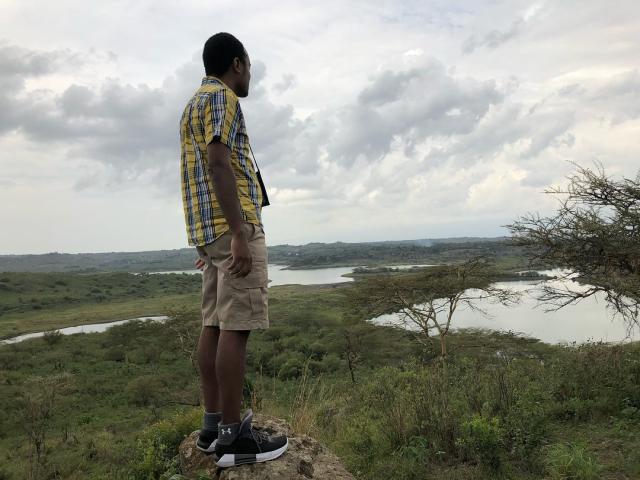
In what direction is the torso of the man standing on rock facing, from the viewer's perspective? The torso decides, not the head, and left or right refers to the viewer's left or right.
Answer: facing away from the viewer and to the right of the viewer

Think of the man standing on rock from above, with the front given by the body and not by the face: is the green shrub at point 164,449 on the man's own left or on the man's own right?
on the man's own left

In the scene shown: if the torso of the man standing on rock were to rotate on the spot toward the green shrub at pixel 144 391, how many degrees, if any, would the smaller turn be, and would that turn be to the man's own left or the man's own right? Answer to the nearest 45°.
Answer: approximately 45° to the man's own left

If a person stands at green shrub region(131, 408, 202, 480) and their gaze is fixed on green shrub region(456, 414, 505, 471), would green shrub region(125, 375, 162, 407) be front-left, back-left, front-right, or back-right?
back-left

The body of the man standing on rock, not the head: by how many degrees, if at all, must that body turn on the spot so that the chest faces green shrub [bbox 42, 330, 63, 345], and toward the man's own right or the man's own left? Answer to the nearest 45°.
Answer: approximately 45° to the man's own left

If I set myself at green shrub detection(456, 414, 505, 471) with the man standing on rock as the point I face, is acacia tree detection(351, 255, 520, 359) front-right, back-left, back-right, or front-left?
back-right

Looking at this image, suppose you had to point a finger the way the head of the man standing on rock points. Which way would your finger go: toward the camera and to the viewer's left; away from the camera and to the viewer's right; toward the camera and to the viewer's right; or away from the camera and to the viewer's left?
away from the camera and to the viewer's right

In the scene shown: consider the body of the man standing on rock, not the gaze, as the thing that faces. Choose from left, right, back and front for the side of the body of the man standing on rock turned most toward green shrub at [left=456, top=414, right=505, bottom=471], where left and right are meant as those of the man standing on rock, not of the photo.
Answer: front
